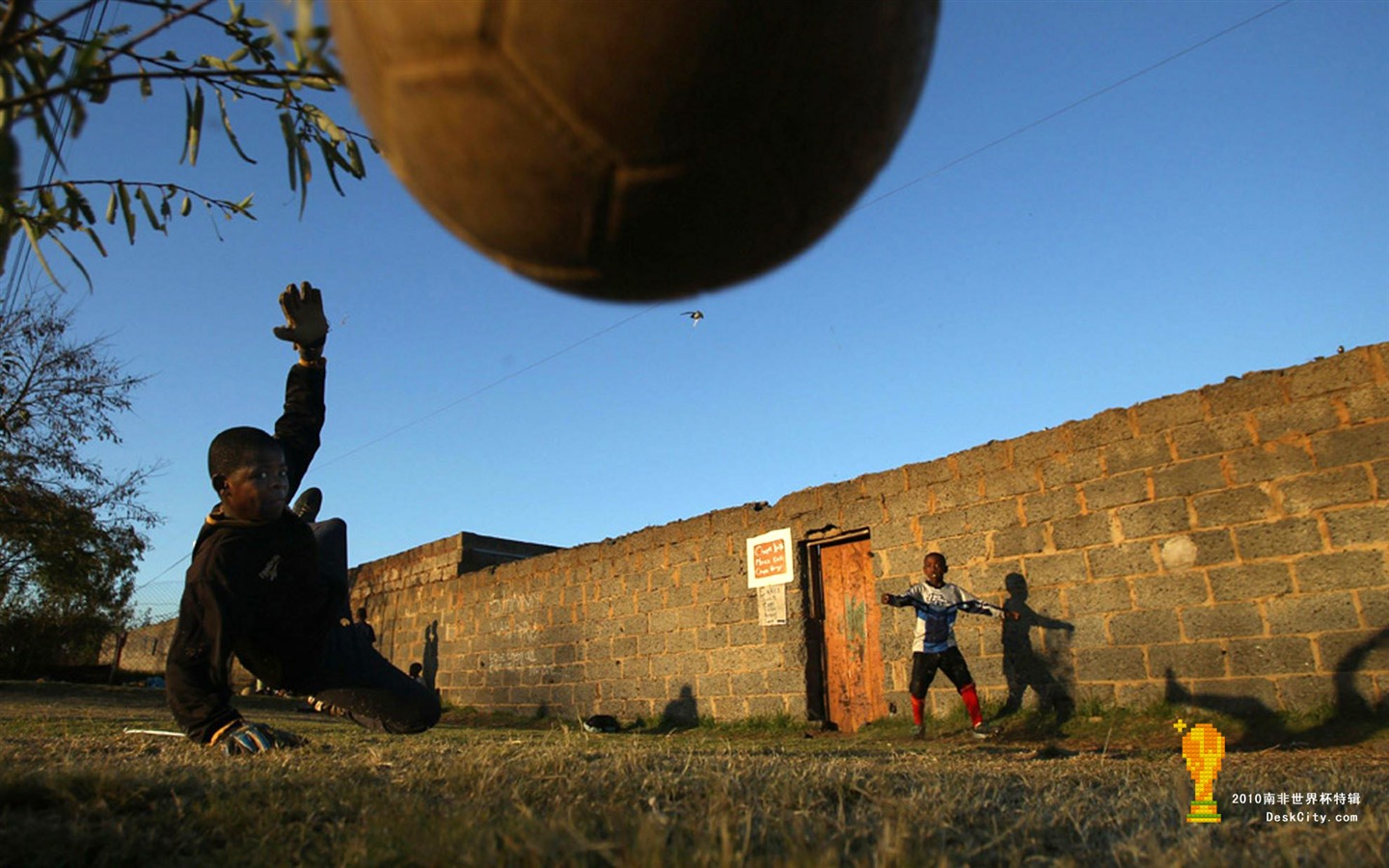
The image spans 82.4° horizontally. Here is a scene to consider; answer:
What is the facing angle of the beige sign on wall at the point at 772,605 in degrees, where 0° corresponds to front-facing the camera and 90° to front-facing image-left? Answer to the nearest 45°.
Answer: approximately 45°

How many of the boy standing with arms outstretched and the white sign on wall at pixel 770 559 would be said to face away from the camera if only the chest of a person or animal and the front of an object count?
0

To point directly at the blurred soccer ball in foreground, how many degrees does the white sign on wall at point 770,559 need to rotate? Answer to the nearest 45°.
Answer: approximately 45° to its left

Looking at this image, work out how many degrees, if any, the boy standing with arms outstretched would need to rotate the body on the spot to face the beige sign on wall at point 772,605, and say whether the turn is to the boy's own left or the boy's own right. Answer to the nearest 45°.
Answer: approximately 135° to the boy's own right

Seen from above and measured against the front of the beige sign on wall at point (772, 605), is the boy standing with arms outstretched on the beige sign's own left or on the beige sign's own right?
on the beige sign's own left

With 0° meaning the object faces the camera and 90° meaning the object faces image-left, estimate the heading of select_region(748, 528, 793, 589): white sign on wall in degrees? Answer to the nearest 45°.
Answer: approximately 45°

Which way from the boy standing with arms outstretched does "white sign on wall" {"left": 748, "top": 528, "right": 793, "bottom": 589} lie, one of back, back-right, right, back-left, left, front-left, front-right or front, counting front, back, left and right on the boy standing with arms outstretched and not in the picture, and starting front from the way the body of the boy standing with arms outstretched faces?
back-right

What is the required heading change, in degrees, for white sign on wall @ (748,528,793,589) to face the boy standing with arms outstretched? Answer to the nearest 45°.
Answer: approximately 90° to its left

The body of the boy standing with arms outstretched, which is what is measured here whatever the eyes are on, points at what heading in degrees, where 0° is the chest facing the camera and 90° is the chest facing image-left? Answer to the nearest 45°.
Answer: approximately 0°

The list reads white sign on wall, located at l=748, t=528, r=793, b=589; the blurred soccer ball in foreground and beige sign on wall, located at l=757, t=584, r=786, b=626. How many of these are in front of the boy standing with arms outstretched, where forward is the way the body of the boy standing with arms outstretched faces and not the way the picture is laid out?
1

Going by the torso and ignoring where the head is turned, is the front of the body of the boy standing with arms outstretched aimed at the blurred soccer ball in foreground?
yes
